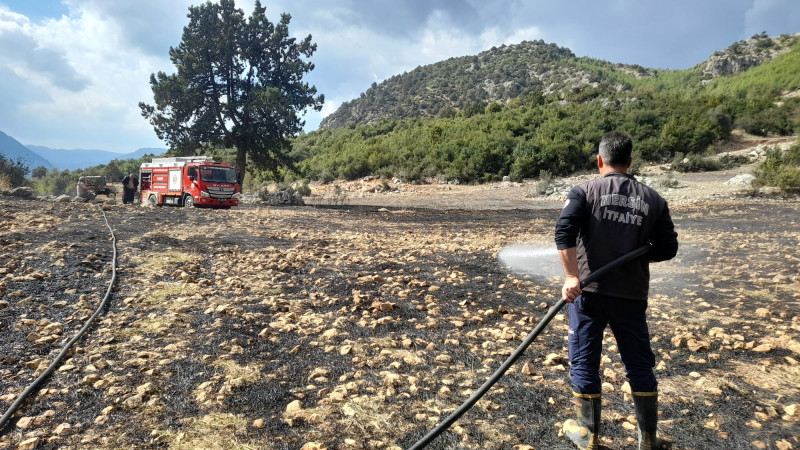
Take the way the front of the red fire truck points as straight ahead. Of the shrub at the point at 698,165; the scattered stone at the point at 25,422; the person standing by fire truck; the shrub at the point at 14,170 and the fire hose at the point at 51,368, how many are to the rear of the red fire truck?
2

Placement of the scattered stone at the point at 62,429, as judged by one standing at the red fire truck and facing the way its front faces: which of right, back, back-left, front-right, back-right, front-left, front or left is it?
front-right

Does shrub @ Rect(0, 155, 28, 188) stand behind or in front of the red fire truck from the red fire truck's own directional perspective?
behind

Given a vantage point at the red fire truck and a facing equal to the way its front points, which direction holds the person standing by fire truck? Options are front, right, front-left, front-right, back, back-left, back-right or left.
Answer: back

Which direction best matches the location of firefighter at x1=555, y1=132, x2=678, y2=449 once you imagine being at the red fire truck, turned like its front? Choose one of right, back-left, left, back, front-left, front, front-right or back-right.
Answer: front-right

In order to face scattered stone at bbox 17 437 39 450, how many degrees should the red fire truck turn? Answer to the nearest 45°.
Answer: approximately 45° to its right

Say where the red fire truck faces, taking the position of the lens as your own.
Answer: facing the viewer and to the right of the viewer

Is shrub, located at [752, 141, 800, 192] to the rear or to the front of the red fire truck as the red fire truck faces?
to the front

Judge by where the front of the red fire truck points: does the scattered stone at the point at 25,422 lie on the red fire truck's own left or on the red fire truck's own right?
on the red fire truck's own right

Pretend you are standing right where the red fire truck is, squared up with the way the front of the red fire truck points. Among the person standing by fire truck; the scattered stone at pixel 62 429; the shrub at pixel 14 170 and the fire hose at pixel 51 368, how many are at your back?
2

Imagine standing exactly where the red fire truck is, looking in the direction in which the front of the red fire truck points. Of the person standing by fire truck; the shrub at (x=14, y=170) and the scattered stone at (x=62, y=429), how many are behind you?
2
